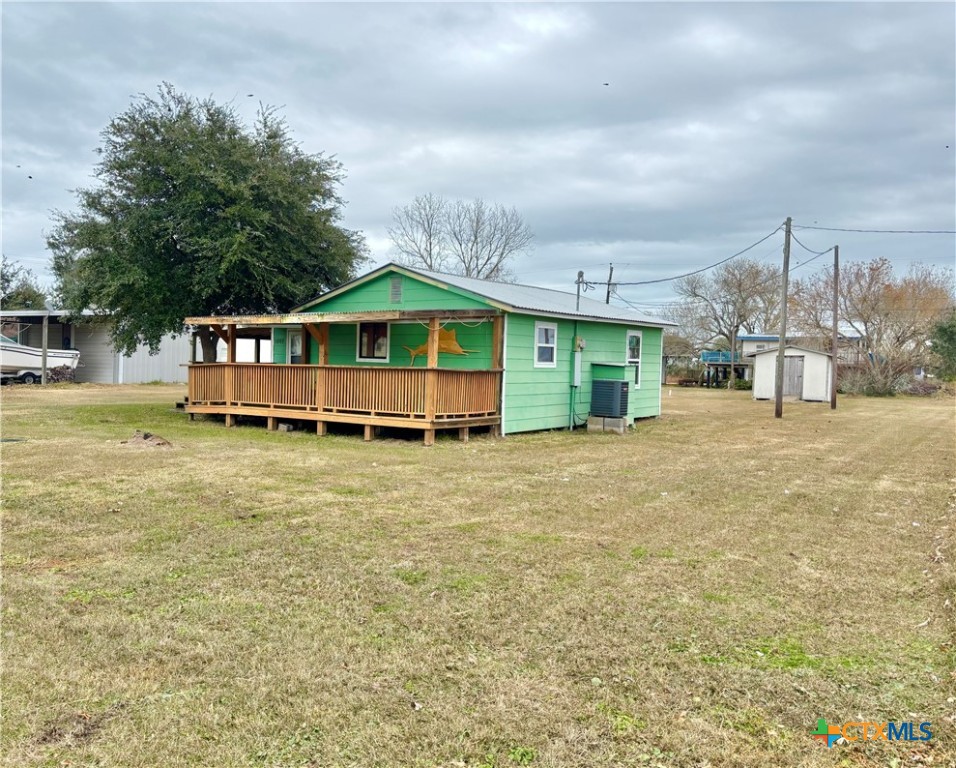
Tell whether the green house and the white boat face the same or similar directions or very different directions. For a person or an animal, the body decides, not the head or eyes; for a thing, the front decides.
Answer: very different directions

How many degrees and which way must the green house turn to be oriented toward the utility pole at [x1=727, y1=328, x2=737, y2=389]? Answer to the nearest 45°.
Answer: approximately 180°

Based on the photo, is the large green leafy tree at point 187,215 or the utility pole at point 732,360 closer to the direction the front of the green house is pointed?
the large green leafy tree

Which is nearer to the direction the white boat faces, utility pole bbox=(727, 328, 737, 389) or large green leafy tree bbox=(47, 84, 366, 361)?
the utility pole

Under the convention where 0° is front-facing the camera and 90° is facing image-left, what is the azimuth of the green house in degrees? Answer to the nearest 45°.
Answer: approximately 45°

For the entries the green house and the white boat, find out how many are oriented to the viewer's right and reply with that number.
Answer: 1

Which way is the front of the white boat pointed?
to the viewer's right

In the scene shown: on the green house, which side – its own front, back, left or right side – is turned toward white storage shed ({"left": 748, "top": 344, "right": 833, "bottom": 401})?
back

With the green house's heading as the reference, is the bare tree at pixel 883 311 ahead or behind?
behind
